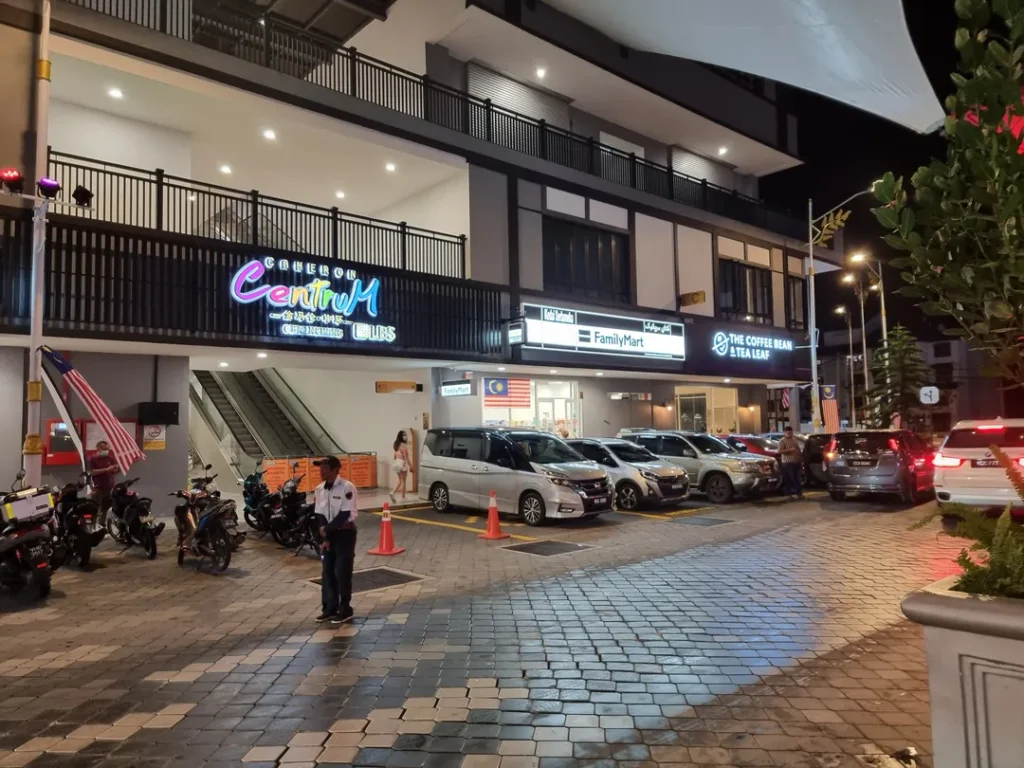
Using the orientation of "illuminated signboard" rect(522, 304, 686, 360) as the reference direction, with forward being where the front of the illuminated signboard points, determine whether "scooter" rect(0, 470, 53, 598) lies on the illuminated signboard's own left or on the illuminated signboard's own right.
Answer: on the illuminated signboard's own right

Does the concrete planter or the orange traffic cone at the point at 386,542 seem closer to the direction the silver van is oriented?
the concrete planter

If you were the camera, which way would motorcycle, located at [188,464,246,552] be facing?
facing away from the viewer and to the left of the viewer

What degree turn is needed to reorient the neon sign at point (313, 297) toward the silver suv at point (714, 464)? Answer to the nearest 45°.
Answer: approximately 45° to its left

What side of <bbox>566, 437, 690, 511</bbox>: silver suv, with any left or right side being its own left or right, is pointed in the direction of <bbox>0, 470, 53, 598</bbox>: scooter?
right

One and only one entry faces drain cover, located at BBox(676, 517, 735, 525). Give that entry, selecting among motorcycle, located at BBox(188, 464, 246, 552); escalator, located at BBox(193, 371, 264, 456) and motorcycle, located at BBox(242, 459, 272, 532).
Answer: the escalator

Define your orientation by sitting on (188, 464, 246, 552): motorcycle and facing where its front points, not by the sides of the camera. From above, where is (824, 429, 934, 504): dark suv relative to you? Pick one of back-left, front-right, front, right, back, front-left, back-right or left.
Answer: back-right

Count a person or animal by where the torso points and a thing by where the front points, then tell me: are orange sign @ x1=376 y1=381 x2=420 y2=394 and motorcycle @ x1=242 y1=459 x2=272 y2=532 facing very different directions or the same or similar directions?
very different directions

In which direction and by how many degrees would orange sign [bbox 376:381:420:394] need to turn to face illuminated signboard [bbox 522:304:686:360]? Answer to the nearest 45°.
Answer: approximately 45° to its left
